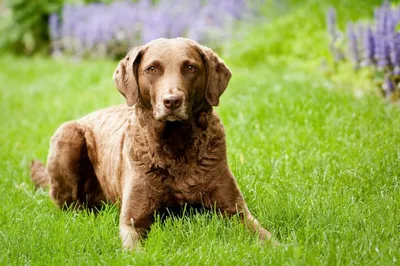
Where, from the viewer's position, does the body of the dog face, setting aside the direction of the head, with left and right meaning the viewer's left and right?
facing the viewer and to the right of the viewer

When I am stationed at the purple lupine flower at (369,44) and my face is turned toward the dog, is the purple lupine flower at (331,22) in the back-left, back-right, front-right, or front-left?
back-right

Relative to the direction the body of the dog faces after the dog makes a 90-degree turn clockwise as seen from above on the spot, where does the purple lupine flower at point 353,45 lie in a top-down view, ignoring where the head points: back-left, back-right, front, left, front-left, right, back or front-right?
back

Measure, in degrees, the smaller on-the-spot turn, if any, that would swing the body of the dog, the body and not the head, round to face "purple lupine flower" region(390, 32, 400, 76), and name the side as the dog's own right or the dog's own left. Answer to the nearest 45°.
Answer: approximately 90° to the dog's own left

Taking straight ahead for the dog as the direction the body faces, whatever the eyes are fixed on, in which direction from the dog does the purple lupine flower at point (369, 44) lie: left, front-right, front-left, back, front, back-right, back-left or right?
left
